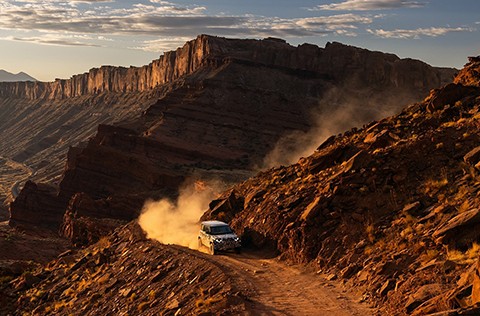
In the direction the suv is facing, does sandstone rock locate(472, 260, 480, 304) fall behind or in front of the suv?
in front

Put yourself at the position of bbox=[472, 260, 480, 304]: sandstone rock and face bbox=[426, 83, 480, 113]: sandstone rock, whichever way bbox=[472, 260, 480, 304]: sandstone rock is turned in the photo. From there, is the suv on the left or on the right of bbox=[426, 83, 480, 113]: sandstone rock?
left

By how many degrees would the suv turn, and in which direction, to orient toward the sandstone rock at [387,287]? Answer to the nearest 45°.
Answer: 0° — it already faces it

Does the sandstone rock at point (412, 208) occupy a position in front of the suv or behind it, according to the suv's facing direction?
in front

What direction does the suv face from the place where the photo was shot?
facing the viewer and to the right of the viewer

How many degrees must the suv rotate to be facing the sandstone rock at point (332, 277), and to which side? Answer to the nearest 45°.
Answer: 0° — it already faces it

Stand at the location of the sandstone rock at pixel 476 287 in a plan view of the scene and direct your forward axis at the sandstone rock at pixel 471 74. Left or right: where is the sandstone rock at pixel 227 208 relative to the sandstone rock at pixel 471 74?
left

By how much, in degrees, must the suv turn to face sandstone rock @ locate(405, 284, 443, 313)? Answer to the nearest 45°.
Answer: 0° — it already faces it

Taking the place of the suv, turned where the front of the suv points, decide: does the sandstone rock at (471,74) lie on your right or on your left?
on your left
